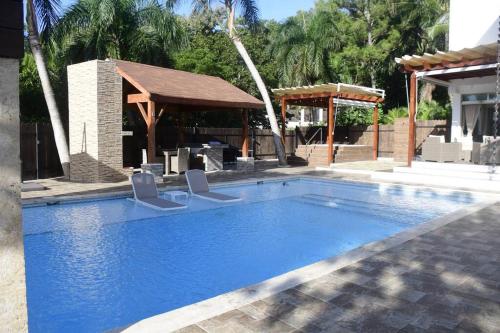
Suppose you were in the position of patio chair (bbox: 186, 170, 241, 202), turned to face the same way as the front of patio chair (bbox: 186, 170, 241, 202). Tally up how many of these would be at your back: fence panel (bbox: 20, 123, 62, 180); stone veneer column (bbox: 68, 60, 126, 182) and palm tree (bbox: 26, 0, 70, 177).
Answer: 3

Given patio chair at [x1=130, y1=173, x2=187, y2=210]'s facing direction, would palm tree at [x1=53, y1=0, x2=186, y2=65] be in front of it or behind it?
behind

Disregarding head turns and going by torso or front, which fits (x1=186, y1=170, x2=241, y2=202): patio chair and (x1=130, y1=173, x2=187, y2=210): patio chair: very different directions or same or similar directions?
same or similar directions

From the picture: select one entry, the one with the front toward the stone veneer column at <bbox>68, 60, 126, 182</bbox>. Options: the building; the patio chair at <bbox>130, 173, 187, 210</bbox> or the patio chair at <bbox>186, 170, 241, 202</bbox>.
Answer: the building

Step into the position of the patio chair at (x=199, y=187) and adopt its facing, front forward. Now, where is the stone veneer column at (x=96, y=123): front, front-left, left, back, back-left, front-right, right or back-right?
back

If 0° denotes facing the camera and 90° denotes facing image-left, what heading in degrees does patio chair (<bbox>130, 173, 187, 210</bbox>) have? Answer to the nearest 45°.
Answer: approximately 315°

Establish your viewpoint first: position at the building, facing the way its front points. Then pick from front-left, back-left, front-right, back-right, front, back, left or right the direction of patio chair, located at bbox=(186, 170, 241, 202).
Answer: front

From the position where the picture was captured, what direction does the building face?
facing the viewer and to the left of the viewer

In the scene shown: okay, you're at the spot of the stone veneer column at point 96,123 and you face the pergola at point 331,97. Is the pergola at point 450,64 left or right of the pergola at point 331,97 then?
right

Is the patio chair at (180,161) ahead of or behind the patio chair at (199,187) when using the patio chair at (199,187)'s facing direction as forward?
behind

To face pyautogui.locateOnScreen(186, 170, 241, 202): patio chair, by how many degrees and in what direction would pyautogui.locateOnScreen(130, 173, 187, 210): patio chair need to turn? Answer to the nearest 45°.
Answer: approximately 90° to its left

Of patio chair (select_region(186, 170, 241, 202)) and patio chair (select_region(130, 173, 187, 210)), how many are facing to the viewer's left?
0

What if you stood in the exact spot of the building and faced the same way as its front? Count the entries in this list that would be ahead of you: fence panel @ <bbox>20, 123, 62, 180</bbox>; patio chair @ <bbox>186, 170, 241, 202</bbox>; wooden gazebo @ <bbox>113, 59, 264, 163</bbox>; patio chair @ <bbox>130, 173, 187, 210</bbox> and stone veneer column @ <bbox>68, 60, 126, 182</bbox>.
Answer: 5

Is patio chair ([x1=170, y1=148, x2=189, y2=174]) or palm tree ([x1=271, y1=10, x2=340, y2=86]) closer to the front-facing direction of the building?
the patio chair

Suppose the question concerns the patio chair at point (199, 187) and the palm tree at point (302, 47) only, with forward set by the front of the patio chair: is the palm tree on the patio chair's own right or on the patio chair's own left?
on the patio chair's own left

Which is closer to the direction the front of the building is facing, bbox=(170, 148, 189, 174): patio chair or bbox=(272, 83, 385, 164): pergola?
the patio chair

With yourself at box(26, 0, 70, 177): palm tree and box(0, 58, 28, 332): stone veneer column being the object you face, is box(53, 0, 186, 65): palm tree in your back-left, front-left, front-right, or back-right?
back-left
